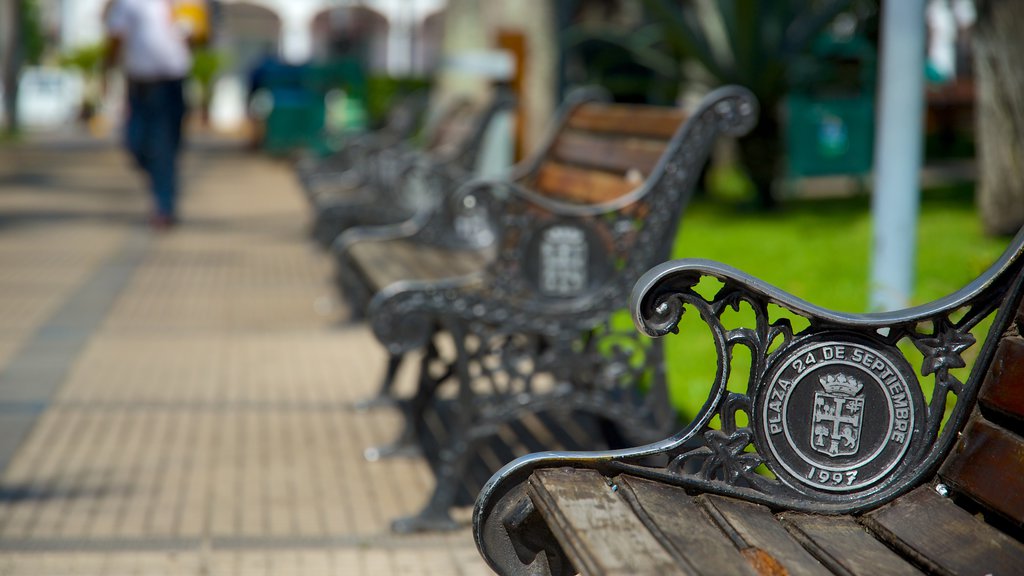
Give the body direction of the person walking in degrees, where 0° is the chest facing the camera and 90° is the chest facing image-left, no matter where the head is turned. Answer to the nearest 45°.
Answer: approximately 180°

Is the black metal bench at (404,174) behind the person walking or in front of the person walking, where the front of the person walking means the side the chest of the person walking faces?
behind

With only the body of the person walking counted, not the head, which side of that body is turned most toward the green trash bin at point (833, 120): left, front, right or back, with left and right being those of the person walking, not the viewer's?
right

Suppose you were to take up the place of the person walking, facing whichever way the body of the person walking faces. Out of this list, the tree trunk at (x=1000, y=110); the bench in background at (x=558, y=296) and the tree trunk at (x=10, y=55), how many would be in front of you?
1

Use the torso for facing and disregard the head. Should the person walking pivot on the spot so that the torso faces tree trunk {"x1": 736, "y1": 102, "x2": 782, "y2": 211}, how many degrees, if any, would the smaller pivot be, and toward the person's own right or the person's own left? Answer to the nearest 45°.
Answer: approximately 135° to the person's own right

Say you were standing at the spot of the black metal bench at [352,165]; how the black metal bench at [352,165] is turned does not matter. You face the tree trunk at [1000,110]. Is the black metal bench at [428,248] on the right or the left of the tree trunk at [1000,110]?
right

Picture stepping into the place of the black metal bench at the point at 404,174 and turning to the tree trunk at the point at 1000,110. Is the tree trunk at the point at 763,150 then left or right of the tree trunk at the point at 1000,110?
left

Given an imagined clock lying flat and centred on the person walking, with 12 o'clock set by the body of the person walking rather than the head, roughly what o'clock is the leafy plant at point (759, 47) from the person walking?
The leafy plant is roughly at 4 o'clock from the person walking.
